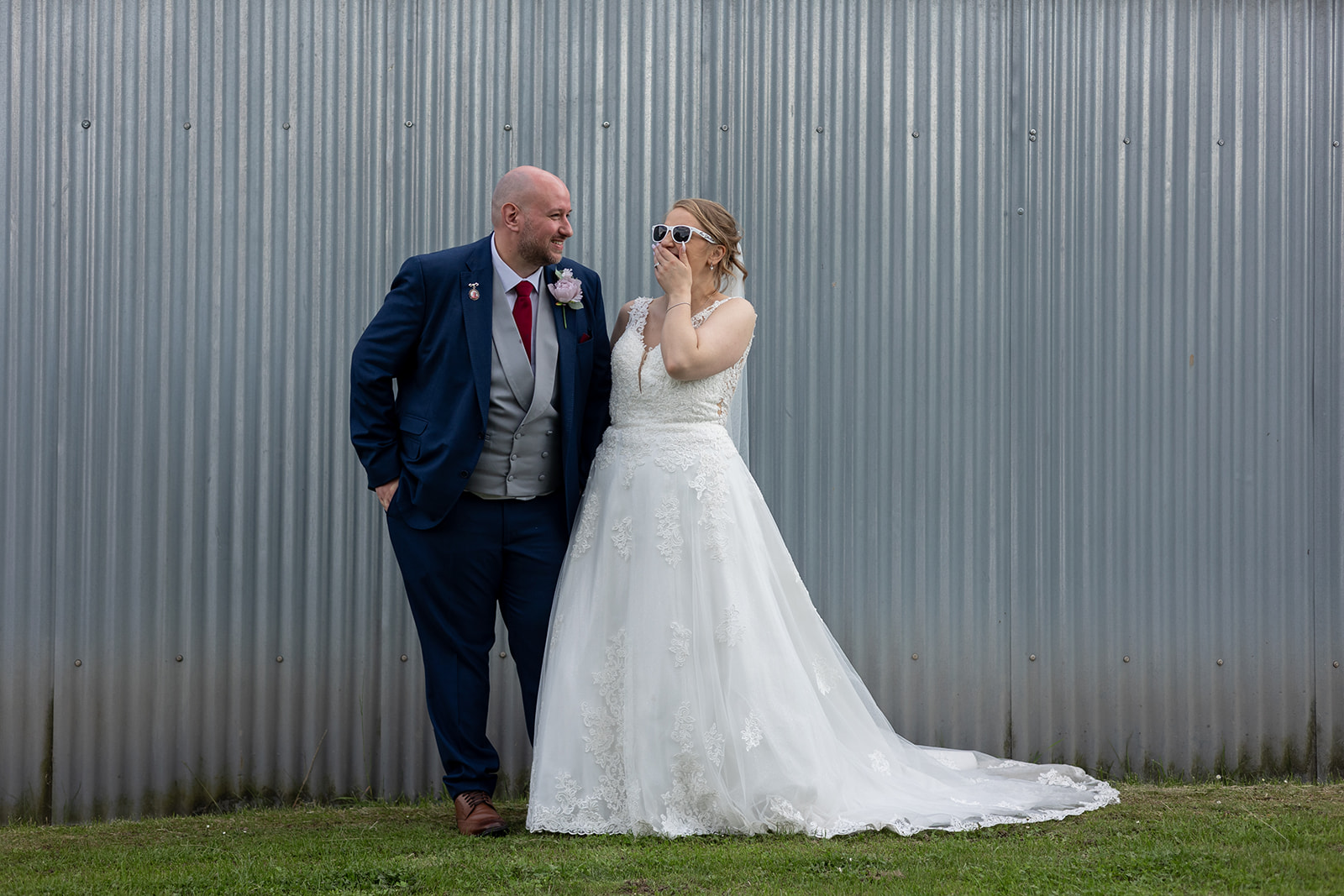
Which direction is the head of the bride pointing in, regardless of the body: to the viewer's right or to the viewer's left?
to the viewer's left

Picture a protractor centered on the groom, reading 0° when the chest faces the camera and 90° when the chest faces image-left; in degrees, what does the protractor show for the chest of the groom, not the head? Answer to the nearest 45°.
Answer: approximately 315°

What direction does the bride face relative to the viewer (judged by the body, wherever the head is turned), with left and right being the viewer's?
facing the viewer and to the left of the viewer

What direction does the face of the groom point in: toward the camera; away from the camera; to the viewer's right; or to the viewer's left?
to the viewer's right

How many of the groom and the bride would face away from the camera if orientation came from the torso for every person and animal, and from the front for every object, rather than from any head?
0
